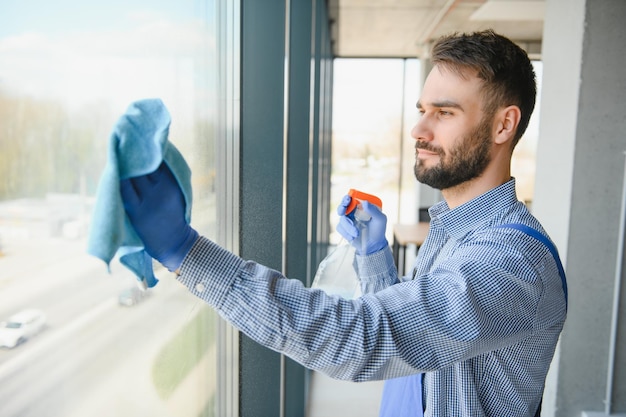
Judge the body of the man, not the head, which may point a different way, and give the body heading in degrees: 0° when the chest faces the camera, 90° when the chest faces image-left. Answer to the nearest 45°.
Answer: approximately 90°
